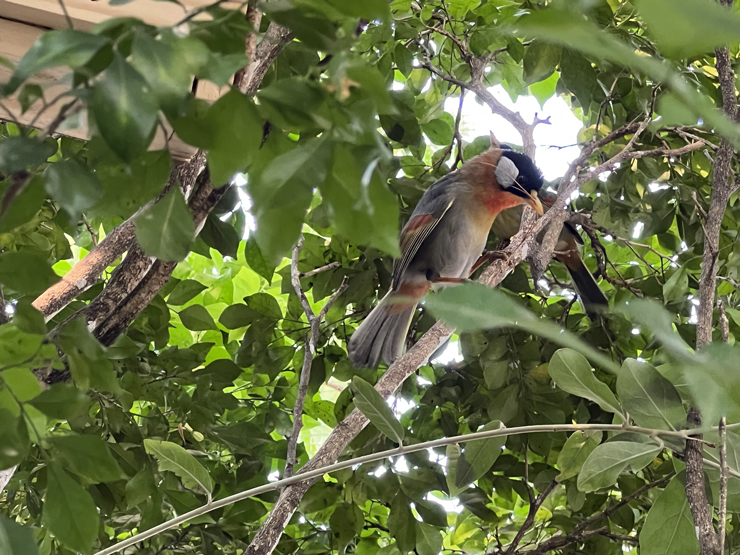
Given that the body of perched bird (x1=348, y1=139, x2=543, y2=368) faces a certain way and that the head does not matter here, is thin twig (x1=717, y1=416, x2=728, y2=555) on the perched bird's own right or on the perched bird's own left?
on the perched bird's own right

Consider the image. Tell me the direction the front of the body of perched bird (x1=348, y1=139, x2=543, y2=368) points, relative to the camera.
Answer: to the viewer's right

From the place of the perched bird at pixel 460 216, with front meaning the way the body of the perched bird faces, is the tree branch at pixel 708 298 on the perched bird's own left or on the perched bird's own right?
on the perched bird's own left

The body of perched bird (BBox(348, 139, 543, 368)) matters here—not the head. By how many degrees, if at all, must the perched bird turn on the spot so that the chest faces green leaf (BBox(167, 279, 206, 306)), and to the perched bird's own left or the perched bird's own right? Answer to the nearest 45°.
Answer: approximately 135° to the perched bird's own left
